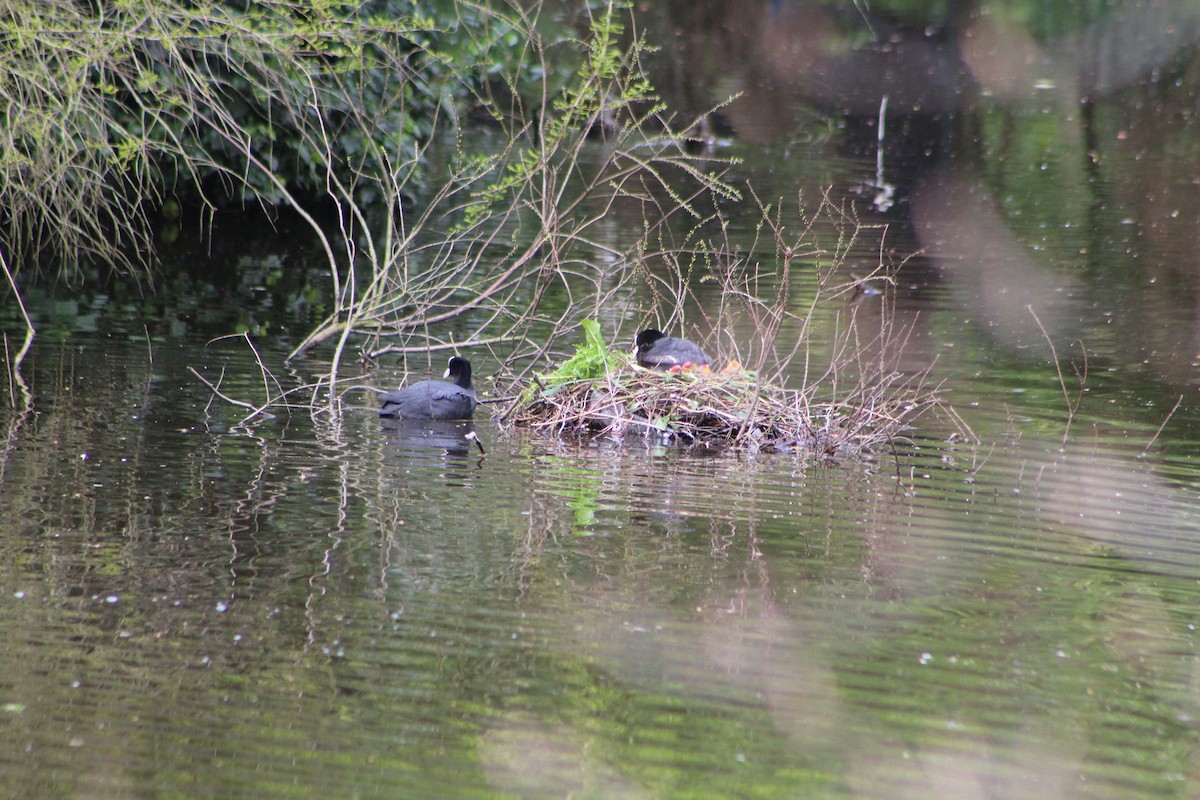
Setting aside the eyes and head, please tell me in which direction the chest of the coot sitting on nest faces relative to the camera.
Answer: to the viewer's left

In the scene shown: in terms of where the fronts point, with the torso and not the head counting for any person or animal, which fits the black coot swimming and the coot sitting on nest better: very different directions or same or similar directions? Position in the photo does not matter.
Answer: very different directions

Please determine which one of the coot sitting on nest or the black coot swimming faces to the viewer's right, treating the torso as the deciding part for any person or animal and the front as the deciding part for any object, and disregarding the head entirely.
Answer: the black coot swimming

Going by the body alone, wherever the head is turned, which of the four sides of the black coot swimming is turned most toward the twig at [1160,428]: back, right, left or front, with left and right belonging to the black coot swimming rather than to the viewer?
front

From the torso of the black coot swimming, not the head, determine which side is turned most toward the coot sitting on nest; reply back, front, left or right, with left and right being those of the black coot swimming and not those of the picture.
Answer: front

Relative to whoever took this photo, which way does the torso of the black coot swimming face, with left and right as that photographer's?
facing to the right of the viewer

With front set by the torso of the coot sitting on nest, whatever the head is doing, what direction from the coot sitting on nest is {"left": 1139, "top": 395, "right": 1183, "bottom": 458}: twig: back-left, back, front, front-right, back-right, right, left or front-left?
back

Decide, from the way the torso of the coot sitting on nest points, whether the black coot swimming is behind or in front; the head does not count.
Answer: in front

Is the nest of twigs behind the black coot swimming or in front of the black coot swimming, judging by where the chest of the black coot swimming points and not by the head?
in front

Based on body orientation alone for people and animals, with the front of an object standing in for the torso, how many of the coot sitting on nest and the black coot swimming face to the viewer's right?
1
